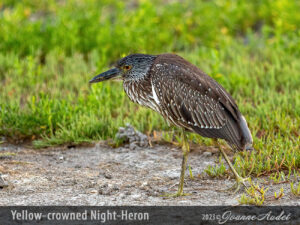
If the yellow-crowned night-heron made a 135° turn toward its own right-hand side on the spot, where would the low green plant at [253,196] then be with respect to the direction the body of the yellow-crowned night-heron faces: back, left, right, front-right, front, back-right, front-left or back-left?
right

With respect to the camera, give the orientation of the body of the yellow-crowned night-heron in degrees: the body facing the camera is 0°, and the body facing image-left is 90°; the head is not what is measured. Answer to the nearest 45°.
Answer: approximately 90°
